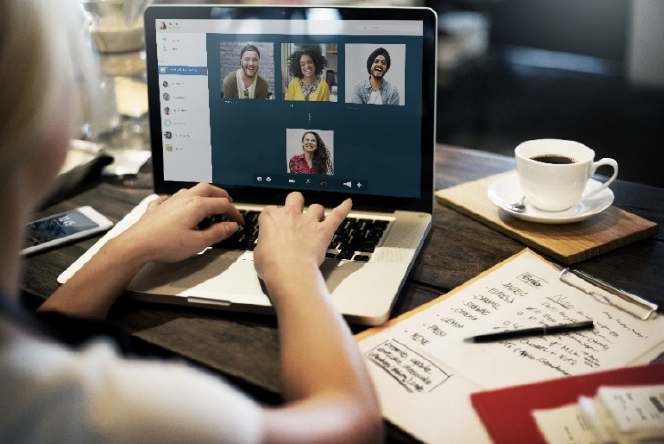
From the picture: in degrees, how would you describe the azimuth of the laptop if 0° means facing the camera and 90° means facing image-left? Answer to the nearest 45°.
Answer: approximately 0°
